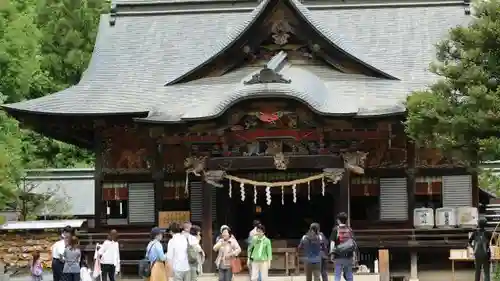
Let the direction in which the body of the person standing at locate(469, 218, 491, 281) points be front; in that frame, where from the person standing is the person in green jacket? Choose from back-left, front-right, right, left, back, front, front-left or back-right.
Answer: left

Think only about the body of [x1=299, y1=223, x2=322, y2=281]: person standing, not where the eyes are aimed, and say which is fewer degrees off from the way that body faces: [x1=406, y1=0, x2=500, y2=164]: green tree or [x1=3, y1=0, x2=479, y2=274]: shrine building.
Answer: the shrine building

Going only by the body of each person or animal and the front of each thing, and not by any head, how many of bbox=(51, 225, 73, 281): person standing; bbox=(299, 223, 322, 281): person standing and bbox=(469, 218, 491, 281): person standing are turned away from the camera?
2

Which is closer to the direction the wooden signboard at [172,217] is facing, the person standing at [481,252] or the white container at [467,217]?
the person standing

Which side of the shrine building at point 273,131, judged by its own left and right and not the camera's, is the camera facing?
front

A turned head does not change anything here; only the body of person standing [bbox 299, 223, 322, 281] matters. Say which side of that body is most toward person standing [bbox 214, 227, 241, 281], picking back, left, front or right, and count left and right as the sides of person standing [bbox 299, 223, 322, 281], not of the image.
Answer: left

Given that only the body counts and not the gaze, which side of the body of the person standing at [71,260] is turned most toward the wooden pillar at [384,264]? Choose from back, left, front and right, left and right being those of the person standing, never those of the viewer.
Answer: right

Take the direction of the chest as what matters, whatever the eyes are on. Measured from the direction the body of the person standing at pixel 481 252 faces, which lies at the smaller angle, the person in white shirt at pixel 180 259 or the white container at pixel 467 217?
the white container

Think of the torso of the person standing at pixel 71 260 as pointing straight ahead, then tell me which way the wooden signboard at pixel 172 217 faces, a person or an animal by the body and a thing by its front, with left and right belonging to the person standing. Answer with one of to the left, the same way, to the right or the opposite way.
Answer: the opposite way

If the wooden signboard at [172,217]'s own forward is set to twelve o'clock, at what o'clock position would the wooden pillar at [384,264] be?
The wooden pillar is roughly at 10 o'clock from the wooden signboard.

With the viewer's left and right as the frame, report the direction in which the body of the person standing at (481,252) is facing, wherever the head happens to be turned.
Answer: facing away from the viewer

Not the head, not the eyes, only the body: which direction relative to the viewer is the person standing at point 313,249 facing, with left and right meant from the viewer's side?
facing away from the viewer

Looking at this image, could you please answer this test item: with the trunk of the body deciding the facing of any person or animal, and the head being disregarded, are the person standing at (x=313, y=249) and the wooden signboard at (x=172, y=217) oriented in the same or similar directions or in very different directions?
very different directions

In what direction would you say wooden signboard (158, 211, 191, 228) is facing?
toward the camera

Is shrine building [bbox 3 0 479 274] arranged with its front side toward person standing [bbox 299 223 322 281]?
yes
